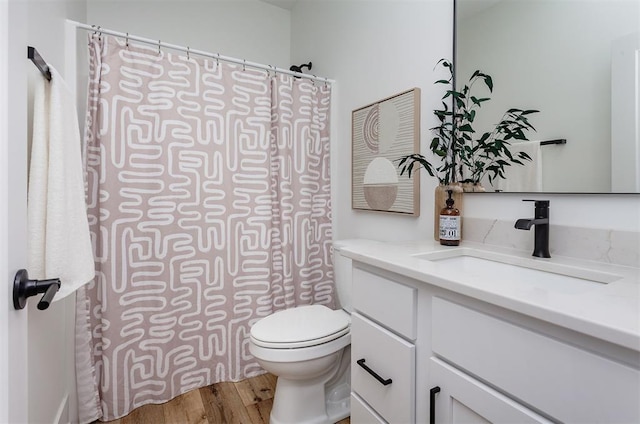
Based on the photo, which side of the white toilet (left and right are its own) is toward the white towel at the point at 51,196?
front

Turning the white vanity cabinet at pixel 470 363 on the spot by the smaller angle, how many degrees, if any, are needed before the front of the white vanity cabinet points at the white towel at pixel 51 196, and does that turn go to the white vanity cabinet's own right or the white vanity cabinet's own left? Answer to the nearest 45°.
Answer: approximately 45° to the white vanity cabinet's own right

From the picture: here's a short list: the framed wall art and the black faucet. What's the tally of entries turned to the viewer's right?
0

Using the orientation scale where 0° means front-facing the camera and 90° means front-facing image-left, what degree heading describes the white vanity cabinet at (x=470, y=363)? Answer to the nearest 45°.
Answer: approximately 45°

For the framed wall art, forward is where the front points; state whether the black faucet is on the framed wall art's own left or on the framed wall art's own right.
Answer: on the framed wall art's own left

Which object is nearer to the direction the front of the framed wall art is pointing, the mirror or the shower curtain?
the shower curtain
